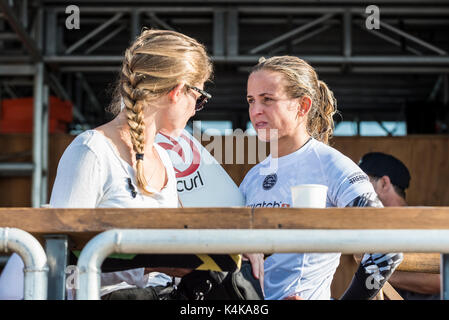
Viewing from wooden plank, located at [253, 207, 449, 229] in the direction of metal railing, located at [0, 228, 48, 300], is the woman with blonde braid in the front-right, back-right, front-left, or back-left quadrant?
front-right

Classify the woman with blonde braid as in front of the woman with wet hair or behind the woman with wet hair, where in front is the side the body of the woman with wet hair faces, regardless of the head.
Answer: in front

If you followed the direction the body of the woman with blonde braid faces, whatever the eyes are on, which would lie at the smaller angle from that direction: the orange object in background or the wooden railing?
the wooden railing

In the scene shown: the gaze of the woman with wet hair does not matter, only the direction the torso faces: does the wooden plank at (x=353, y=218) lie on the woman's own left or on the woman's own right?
on the woman's own left

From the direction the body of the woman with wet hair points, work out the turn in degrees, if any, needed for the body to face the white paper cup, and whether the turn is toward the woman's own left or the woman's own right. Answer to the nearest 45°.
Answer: approximately 45° to the woman's own left

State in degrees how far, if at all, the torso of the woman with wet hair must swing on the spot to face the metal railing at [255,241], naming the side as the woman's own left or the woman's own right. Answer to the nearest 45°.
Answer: approximately 45° to the woman's own left

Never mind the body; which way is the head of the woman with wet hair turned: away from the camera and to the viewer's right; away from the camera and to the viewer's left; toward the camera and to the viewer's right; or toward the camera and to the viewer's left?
toward the camera and to the viewer's left

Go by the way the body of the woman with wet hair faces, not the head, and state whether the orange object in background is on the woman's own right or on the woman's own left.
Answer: on the woman's own right

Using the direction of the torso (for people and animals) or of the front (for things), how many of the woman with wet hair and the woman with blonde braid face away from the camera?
0

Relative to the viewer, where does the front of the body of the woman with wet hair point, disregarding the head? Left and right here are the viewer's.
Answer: facing the viewer and to the left of the viewer

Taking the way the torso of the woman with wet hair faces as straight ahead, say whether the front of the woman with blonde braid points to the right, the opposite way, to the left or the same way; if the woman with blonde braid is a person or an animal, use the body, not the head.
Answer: to the left

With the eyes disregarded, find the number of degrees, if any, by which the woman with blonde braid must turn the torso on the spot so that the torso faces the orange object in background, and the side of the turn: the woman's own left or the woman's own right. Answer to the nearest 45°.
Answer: approximately 135° to the woman's own left
